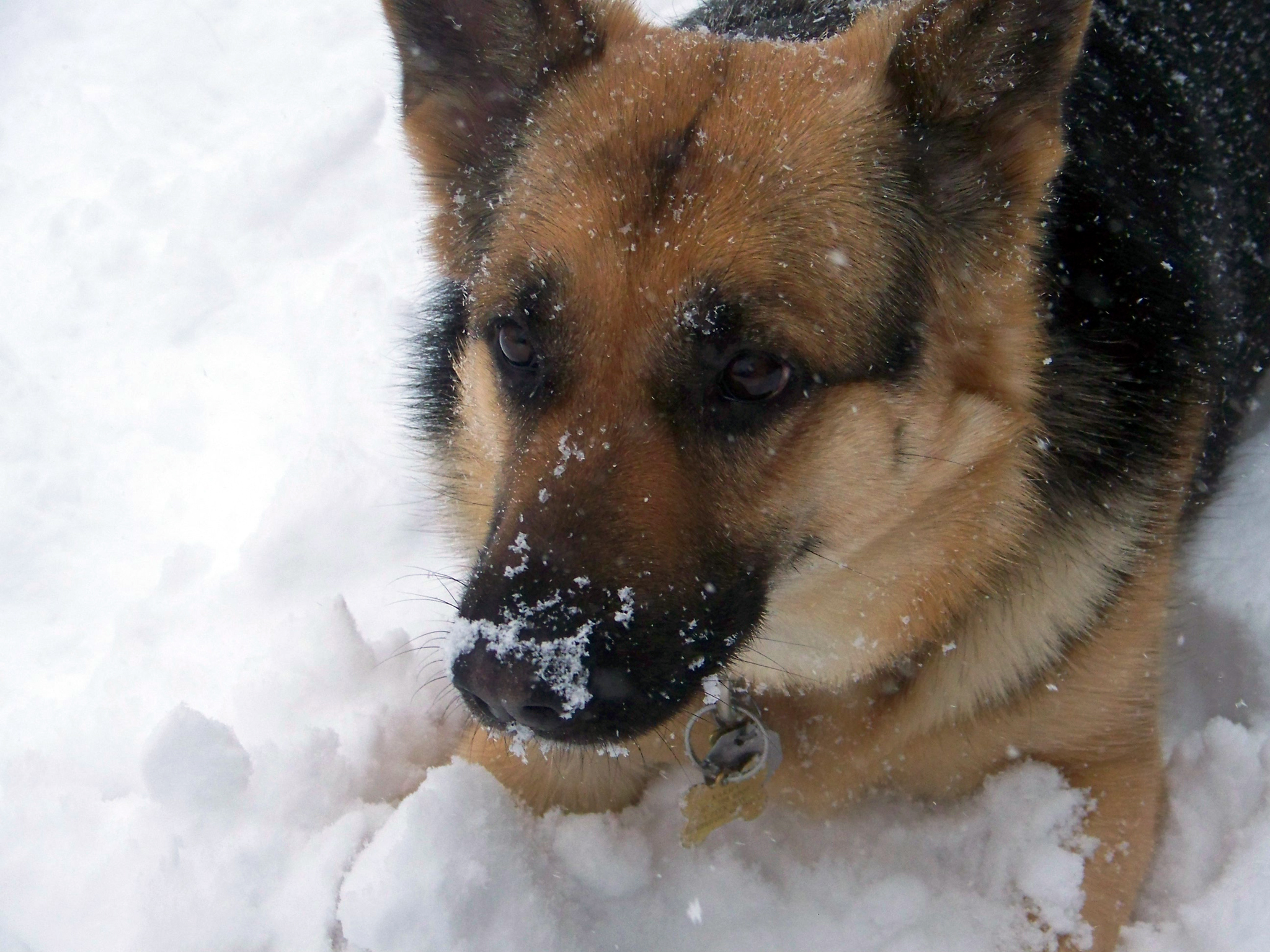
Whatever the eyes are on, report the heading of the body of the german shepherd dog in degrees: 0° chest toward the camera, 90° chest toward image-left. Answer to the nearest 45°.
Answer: approximately 45°
